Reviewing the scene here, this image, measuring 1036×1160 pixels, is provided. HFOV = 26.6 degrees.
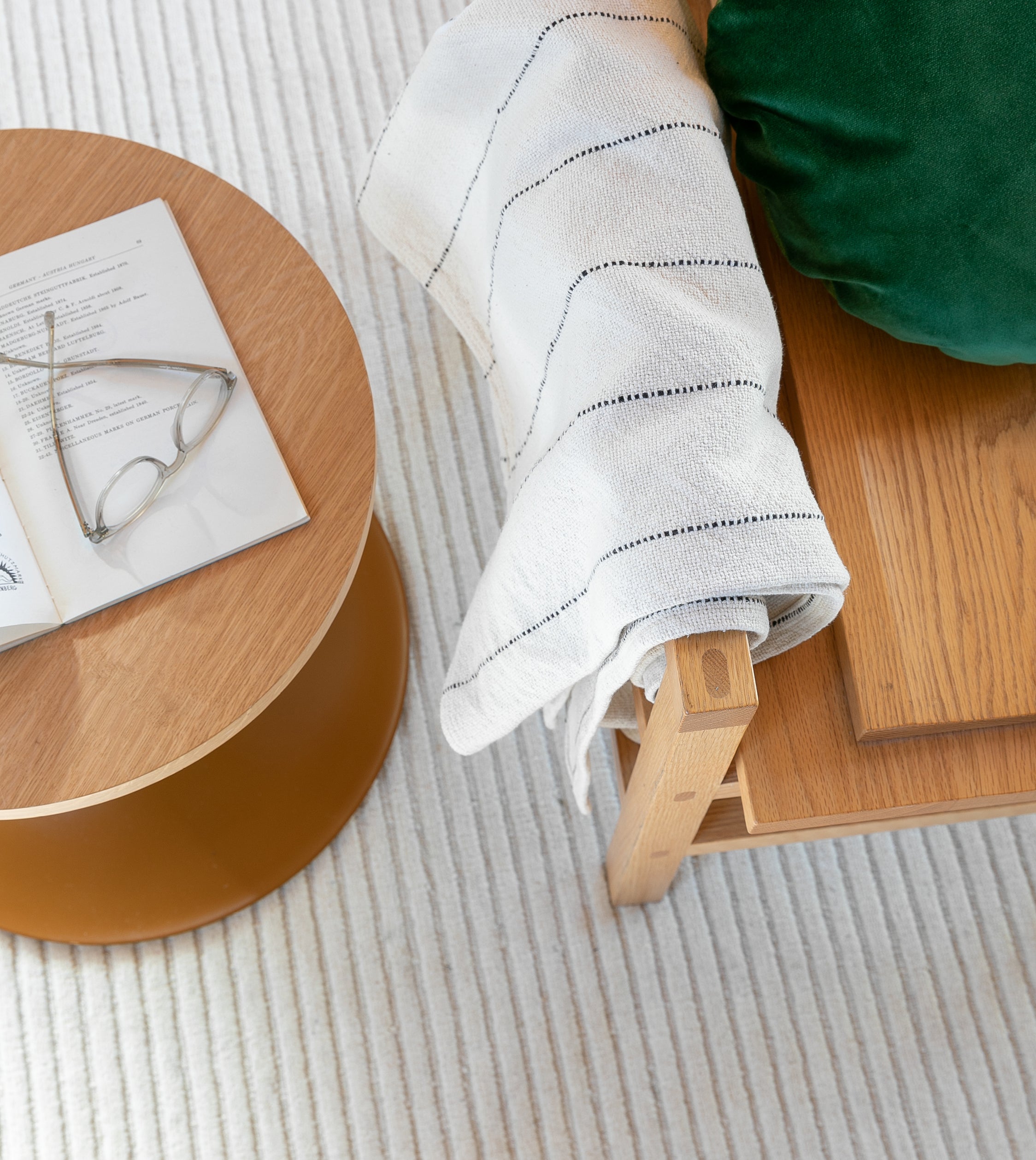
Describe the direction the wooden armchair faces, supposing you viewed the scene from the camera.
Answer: facing the viewer
